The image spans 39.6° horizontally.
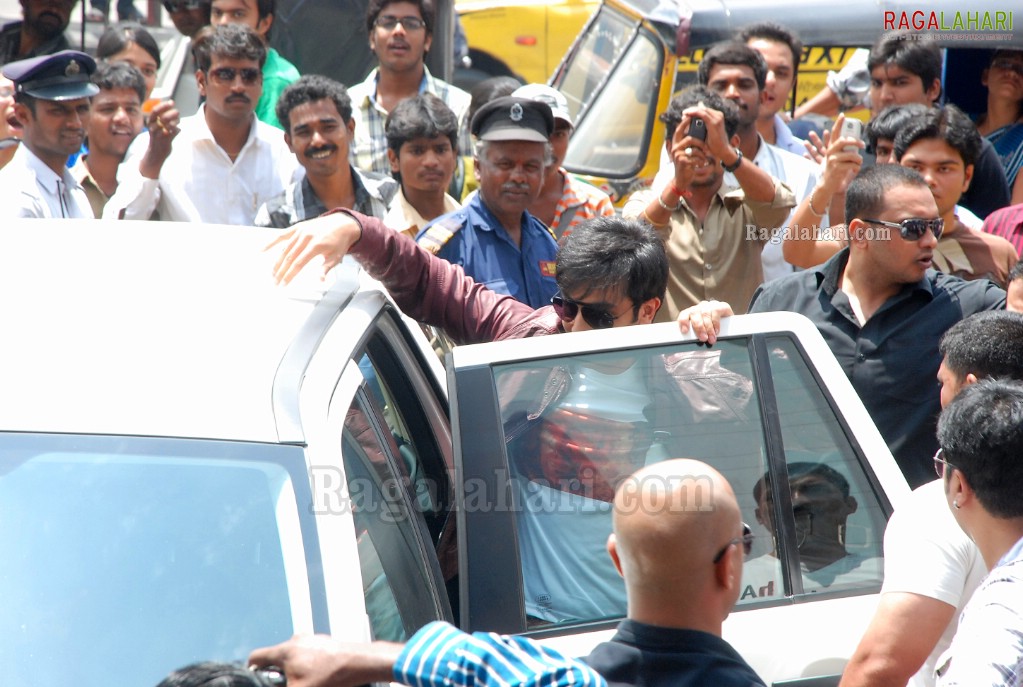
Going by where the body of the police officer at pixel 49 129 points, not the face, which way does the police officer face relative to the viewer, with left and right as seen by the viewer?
facing the viewer and to the right of the viewer

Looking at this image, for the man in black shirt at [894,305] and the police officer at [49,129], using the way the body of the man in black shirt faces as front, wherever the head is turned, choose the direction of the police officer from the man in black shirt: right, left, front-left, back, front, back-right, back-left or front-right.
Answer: right

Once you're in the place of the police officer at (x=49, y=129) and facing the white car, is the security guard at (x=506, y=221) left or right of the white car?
left

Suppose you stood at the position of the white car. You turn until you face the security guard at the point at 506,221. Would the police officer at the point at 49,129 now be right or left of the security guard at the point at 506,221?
left
